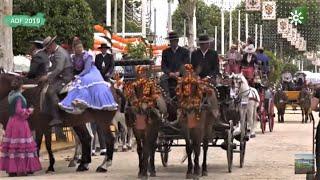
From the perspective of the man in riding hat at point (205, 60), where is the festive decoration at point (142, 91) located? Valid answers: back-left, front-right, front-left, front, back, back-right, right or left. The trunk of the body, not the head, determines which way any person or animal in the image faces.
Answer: front-right

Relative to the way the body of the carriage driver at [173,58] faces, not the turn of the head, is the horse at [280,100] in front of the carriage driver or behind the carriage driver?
behind

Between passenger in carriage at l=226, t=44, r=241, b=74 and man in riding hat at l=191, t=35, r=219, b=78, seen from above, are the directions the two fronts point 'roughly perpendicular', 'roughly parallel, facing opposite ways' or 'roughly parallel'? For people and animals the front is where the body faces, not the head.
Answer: roughly parallel

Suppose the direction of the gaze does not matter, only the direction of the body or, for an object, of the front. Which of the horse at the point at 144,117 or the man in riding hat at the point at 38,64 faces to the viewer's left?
the man in riding hat

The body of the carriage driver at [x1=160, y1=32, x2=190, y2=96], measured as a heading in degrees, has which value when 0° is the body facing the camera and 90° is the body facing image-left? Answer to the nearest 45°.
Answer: approximately 0°

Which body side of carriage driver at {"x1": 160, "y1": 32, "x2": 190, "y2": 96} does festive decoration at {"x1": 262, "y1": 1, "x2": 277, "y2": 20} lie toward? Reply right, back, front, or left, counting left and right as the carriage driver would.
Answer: back

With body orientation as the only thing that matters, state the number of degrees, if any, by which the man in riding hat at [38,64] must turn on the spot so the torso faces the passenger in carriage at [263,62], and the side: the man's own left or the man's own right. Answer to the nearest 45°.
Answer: approximately 135° to the man's own right

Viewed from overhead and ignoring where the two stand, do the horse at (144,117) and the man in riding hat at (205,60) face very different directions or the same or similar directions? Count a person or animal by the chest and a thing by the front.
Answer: same or similar directions

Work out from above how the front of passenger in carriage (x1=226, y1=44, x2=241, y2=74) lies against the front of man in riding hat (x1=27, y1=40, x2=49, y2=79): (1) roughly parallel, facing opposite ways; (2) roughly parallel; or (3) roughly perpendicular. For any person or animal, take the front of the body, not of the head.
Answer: roughly perpendicular

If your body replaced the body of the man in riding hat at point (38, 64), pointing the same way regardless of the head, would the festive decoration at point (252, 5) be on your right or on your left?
on your right

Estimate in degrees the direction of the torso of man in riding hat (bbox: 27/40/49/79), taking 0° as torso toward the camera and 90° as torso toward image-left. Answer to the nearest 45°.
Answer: approximately 90°

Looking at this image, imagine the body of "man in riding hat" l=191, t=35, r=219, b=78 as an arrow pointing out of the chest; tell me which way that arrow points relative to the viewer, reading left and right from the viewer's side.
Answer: facing the viewer

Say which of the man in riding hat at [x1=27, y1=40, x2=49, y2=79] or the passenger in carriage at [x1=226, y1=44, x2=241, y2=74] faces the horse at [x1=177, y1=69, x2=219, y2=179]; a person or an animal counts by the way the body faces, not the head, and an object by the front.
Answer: the passenger in carriage

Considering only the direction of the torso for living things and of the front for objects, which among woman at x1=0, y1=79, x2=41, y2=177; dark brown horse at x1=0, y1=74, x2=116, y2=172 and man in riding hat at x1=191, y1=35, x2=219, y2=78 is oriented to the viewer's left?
the dark brown horse

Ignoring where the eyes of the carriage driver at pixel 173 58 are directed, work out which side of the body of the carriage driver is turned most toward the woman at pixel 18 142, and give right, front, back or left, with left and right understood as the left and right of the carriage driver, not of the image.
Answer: right

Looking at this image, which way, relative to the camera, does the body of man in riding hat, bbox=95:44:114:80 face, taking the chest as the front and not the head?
toward the camera
